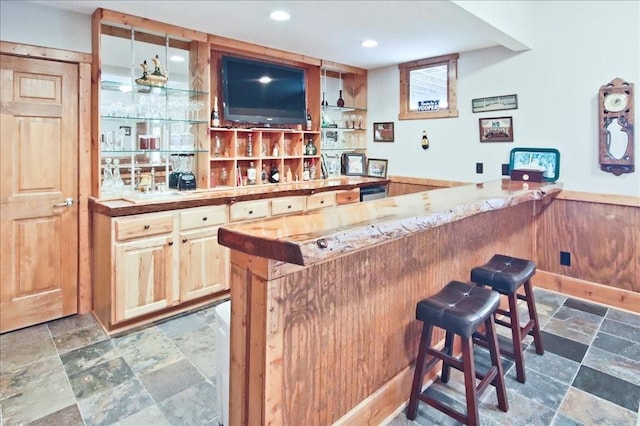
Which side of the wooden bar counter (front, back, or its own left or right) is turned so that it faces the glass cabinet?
back

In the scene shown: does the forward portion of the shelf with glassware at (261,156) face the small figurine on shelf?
no

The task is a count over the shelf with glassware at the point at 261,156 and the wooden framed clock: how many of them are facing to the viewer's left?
0

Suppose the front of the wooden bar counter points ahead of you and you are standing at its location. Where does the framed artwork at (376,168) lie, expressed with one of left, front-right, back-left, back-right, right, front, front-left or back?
back-left

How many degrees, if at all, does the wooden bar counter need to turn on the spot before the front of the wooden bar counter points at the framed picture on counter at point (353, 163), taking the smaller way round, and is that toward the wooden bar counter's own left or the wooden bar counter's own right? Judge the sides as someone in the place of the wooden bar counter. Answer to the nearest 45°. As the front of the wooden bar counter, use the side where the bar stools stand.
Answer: approximately 135° to the wooden bar counter's own left

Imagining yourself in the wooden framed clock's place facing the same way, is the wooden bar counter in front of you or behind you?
in front

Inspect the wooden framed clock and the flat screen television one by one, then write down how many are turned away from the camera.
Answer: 0

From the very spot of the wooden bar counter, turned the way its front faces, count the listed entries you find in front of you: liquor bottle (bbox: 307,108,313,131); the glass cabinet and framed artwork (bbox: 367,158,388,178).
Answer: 0

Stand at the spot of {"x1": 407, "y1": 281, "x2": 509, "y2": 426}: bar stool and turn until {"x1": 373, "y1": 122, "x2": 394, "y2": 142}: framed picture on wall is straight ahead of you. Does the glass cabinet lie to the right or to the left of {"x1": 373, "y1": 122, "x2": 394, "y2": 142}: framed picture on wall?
left

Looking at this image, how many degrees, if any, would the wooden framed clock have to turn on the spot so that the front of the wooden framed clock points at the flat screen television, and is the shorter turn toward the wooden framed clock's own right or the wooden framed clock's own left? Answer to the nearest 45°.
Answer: approximately 90° to the wooden framed clock's own right

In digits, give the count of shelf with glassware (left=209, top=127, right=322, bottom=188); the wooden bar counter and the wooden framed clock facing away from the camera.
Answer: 0

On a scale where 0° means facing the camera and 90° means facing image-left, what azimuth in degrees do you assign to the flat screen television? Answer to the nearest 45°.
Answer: approximately 315°

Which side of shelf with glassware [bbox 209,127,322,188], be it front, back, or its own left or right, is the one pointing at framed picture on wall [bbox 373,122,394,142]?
left

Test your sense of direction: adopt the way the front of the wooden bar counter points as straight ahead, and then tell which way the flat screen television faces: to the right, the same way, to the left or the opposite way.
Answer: the same way

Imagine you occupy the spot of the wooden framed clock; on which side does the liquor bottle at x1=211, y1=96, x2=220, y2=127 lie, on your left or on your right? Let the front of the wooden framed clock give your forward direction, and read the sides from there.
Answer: on your right

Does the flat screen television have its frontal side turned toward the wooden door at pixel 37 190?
no

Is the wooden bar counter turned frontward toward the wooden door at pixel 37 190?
no

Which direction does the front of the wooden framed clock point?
toward the camera
